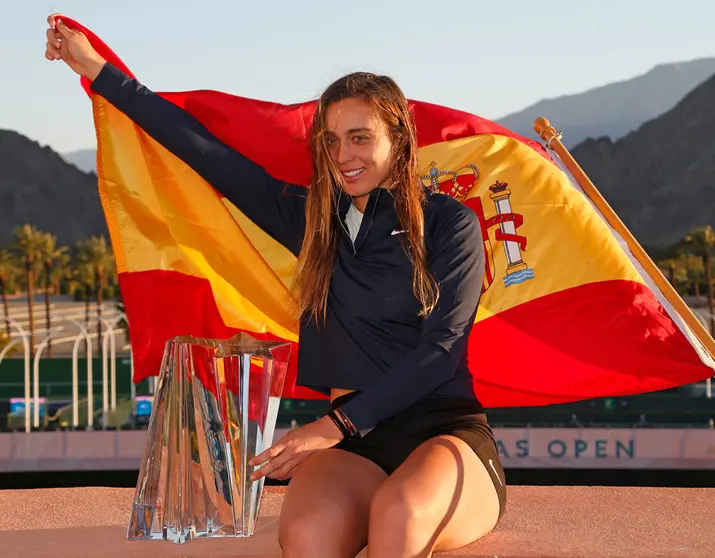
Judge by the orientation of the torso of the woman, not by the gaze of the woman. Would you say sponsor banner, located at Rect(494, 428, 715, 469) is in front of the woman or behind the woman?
behind

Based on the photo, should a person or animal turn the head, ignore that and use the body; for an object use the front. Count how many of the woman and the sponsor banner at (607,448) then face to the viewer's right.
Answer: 0

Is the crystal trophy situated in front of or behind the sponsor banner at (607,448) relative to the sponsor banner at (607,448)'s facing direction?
in front

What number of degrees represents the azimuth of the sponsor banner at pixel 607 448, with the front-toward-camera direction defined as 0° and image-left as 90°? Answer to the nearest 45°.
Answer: approximately 0°

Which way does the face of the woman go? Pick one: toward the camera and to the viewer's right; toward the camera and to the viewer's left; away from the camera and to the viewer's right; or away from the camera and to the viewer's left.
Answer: toward the camera and to the viewer's left

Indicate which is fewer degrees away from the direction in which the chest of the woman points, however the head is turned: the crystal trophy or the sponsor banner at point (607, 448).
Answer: the crystal trophy

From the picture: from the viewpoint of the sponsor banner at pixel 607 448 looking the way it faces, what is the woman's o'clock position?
The woman is roughly at 12 o'clock from the sponsor banner.

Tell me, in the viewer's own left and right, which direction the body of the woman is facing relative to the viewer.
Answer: facing the viewer and to the left of the viewer

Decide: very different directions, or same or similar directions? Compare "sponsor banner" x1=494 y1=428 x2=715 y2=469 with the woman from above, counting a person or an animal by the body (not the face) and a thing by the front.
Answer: same or similar directions

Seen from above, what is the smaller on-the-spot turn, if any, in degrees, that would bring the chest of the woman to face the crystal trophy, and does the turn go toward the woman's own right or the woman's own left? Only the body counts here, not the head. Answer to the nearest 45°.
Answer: approximately 45° to the woman's own right
